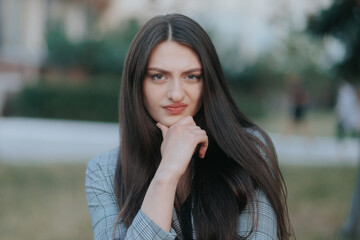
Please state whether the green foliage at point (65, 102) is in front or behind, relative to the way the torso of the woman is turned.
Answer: behind

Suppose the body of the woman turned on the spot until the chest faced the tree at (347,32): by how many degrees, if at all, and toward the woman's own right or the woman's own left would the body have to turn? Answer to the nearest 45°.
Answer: approximately 135° to the woman's own left

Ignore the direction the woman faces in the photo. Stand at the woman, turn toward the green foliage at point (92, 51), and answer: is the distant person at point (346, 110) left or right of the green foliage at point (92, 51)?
right

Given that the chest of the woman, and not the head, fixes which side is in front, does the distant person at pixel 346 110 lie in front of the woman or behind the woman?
behind

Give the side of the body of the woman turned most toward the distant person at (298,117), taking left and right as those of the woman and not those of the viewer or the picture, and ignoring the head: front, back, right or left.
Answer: back

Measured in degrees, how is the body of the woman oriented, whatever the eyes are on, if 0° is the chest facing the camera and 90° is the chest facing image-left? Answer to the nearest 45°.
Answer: approximately 0°

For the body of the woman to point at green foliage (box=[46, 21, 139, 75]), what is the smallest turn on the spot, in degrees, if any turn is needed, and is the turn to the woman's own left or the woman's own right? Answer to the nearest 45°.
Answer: approximately 180°
